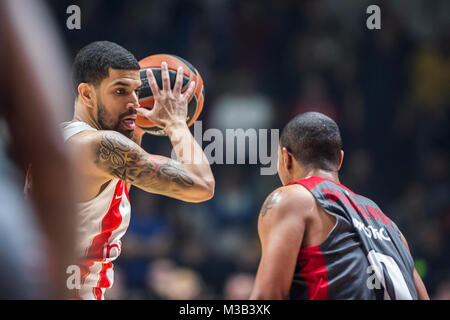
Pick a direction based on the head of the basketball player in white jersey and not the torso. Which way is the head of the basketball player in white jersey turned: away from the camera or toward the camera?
toward the camera

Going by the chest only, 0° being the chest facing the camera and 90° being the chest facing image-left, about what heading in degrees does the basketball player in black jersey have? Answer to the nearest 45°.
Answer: approximately 135°

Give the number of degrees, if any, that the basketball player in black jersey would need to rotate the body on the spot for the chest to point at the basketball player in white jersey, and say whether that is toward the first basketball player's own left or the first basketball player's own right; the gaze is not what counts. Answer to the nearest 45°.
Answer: approximately 45° to the first basketball player's own left

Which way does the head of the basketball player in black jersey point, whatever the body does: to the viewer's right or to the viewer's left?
to the viewer's left

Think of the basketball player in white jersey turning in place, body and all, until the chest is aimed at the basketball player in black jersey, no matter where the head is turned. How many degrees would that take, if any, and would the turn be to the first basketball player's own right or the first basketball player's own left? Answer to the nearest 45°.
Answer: approximately 45° to the first basketball player's own right

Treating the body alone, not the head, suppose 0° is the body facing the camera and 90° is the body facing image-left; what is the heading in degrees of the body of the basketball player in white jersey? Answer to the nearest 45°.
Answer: approximately 270°
